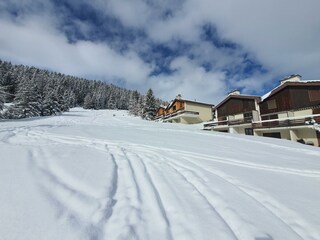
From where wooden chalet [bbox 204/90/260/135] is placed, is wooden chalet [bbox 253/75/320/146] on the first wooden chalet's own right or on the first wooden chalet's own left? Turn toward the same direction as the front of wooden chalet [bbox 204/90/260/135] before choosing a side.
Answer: on the first wooden chalet's own left

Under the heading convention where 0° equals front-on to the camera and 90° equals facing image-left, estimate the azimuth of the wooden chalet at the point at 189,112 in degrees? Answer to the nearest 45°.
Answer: approximately 45°

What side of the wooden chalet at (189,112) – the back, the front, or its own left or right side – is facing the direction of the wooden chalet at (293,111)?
left

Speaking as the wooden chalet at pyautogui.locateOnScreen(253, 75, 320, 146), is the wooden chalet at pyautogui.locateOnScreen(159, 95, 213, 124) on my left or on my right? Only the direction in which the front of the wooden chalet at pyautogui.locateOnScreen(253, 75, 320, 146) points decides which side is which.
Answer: on my right

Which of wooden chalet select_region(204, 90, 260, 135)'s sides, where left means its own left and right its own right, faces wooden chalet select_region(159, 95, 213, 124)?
right

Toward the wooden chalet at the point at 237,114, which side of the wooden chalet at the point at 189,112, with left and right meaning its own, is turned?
left

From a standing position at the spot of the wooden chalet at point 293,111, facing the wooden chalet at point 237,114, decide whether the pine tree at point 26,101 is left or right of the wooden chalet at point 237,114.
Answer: left

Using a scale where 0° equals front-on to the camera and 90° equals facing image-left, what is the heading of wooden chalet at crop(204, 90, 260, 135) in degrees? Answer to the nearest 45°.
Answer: approximately 45°
